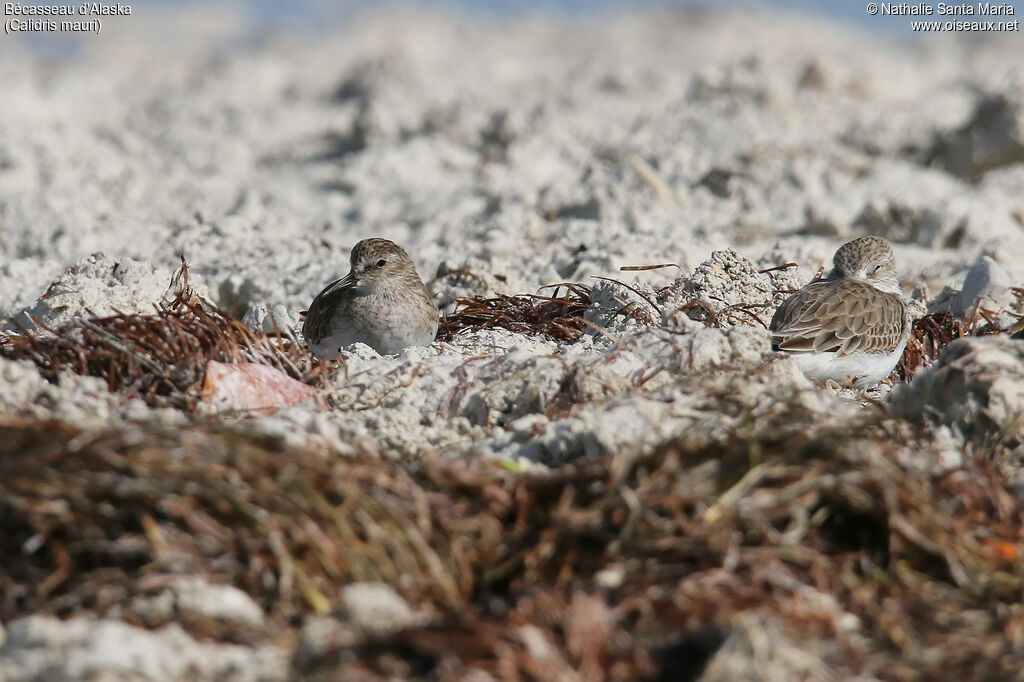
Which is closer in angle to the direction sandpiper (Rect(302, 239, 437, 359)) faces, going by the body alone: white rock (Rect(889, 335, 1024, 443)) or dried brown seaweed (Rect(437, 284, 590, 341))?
the white rock

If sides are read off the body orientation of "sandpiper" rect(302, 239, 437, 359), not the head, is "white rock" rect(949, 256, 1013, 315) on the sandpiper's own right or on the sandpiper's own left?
on the sandpiper's own left

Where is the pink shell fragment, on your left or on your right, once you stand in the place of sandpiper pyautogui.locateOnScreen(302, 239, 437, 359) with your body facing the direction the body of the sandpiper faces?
on your right

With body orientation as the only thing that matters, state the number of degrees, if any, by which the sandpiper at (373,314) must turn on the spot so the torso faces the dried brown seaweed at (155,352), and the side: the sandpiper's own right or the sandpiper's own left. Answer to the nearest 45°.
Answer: approximately 90° to the sandpiper's own right

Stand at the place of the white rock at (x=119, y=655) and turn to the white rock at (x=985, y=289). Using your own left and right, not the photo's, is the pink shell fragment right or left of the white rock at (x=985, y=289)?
left
